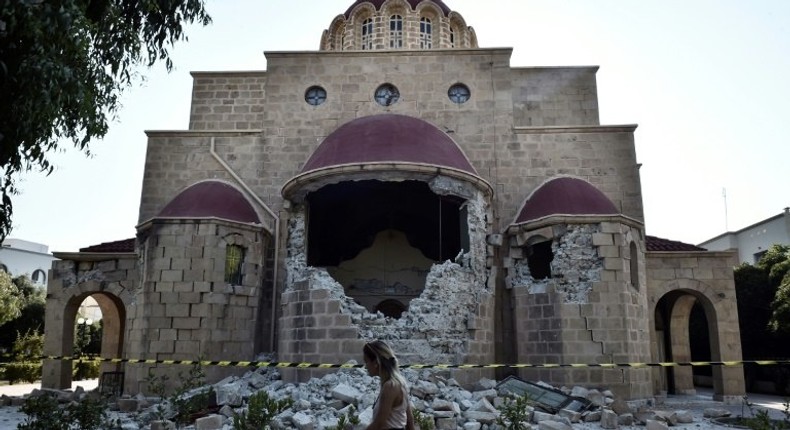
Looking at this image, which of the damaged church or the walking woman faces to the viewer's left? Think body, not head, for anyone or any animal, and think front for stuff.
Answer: the walking woman

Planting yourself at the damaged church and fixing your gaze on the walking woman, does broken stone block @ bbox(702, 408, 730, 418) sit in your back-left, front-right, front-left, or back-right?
front-left

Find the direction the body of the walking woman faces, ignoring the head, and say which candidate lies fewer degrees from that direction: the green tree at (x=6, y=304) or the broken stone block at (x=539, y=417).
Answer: the green tree

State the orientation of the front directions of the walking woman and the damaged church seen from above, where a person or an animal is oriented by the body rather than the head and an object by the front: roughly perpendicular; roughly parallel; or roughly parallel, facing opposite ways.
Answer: roughly perpendicular

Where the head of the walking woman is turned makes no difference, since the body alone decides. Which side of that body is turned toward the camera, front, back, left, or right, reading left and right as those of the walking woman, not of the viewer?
left
